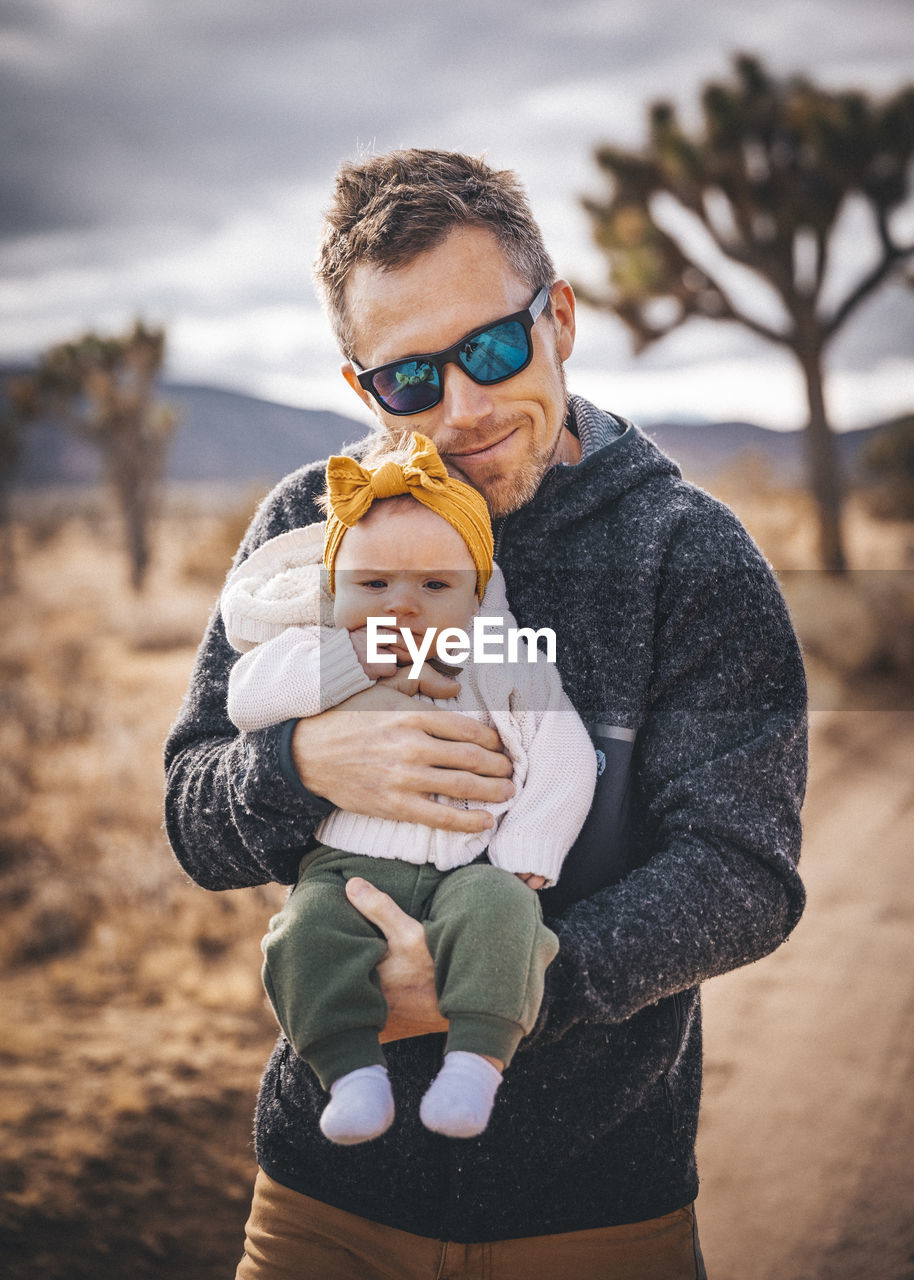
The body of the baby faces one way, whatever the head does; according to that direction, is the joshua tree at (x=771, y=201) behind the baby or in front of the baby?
behind

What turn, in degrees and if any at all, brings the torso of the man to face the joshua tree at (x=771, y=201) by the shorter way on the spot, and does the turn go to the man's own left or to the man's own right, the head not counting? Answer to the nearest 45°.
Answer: approximately 180°

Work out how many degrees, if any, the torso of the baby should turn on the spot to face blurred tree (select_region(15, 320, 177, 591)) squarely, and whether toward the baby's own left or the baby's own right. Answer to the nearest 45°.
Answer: approximately 180°

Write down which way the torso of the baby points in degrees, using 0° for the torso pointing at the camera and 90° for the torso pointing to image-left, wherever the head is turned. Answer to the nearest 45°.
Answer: approximately 0°

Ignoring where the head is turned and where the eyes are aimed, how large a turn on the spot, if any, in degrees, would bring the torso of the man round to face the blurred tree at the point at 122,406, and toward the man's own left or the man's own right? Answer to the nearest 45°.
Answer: approximately 180°

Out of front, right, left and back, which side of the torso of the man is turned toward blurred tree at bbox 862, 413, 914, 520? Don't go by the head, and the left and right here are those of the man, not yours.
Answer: back

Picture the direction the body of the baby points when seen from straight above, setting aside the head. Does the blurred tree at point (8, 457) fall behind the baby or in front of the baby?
behind
